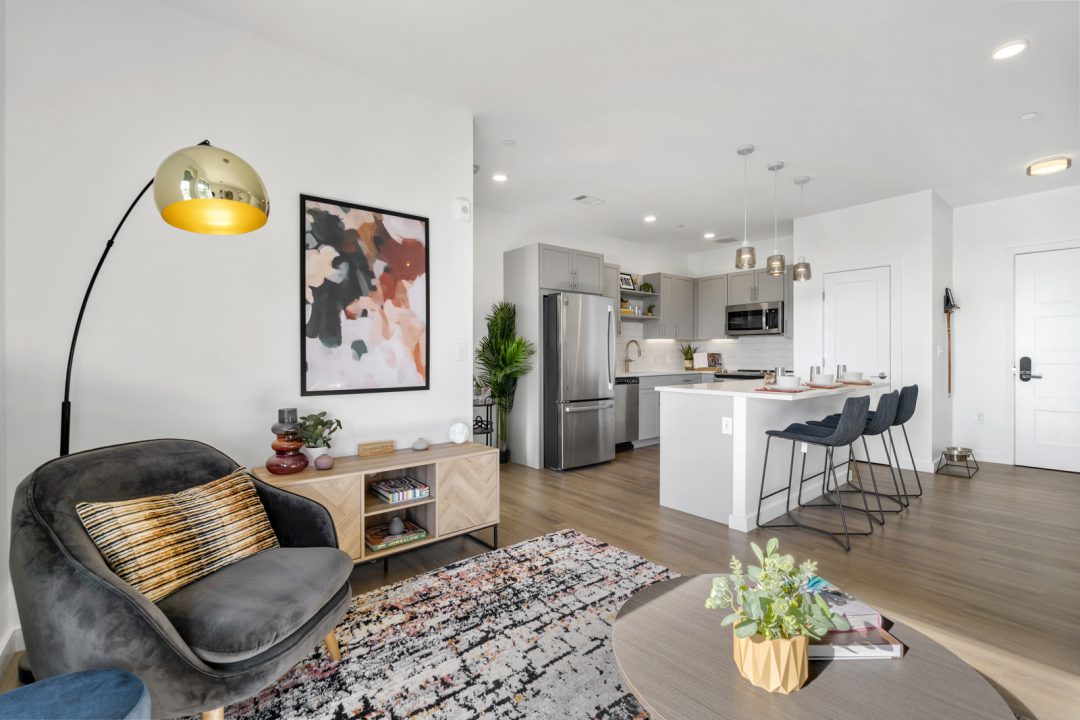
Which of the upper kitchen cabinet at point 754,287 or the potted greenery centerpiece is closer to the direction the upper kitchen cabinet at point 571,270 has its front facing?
the potted greenery centerpiece

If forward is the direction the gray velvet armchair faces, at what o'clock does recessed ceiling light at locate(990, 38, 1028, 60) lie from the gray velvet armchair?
The recessed ceiling light is roughly at 11 o'clock from the gray velvet armchair.

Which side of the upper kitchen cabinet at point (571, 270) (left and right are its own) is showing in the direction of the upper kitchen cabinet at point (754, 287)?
left

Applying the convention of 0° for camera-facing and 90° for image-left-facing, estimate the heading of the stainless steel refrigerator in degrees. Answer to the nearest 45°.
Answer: approximately 315°

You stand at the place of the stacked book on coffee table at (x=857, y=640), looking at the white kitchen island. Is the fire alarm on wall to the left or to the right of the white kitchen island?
left

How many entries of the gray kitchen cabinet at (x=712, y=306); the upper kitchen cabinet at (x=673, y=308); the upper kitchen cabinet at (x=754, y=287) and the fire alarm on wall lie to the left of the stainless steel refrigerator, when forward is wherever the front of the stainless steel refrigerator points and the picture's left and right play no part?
3

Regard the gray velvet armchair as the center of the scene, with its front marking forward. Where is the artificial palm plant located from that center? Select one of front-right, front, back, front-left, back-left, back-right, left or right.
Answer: left

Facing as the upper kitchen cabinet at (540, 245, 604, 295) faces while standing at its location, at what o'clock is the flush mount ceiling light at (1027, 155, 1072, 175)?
The flush mount ceiling light is roughly at 11 o'clock from the upper kitchen cabinet.

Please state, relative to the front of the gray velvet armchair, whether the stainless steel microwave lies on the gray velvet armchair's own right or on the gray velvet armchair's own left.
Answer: on the gray velvet armchair's own left

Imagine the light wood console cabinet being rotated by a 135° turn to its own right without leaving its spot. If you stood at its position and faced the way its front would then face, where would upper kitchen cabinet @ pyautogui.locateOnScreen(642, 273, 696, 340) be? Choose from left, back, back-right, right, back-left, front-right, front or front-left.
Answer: back-right

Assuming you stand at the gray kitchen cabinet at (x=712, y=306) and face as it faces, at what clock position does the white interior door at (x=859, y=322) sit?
The white interior door is roughly at 9 o'clock from the gray kitchen cabinet.

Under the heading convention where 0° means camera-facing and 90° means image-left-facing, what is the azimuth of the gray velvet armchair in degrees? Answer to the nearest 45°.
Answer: approximately 315°

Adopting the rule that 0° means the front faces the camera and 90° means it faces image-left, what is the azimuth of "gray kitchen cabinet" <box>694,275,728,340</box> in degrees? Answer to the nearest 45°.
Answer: approximately 45°
